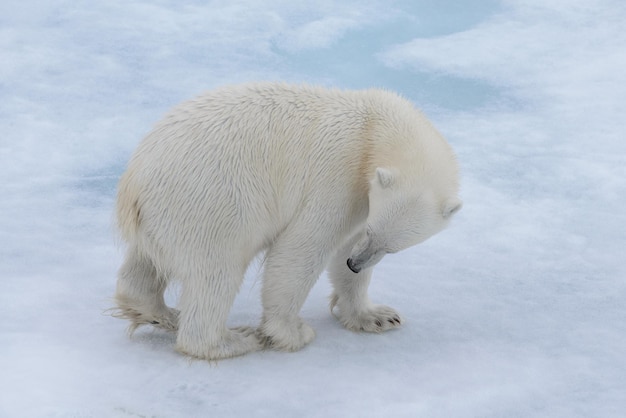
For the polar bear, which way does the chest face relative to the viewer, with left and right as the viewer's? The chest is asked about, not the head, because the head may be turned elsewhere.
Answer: facing to the right of the viewer
